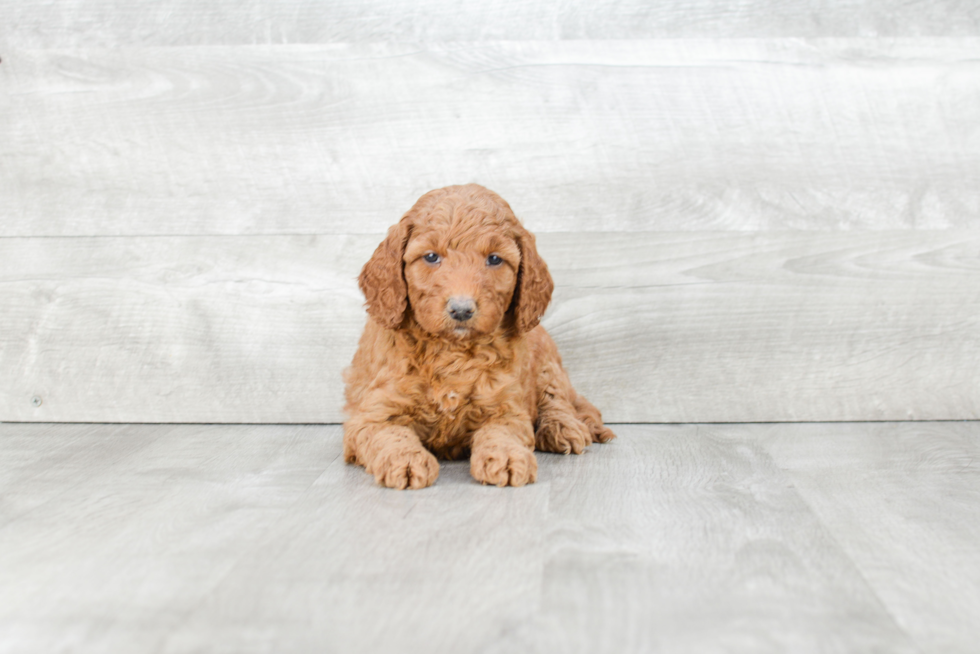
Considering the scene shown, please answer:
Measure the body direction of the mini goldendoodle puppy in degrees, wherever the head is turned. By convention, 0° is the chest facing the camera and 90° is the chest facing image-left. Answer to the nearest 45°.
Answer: approximately 0°
